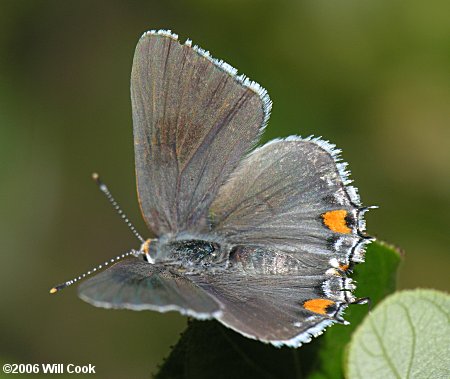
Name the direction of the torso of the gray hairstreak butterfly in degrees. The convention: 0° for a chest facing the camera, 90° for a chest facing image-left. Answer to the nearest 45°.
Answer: approximately 90°
